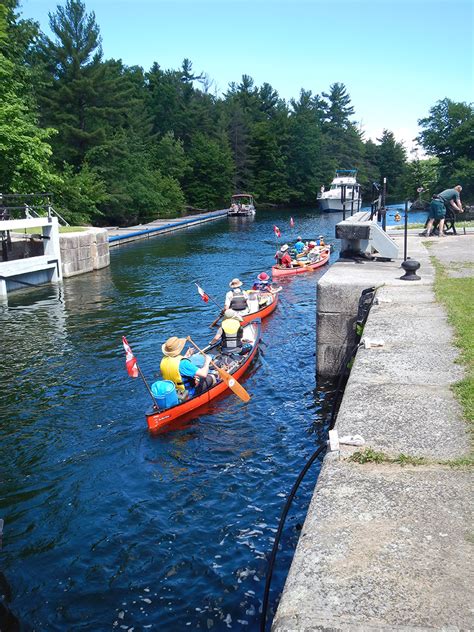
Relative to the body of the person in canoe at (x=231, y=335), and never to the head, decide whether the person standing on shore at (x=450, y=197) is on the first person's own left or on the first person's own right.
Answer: on the first person's own right

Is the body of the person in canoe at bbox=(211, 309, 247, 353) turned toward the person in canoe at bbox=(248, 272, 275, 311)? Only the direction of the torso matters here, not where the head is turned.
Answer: yes

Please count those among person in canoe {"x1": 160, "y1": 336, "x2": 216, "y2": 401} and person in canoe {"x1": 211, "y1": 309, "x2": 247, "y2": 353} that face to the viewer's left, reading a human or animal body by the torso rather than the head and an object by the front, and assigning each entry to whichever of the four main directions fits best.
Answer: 0

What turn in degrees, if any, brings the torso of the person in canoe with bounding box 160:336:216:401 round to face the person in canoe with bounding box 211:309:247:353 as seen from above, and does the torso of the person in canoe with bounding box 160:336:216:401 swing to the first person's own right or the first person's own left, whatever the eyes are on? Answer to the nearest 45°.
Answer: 0° — they already face them

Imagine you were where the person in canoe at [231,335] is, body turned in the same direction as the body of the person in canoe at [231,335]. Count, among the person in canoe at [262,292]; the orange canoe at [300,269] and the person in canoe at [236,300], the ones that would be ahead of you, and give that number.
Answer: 3

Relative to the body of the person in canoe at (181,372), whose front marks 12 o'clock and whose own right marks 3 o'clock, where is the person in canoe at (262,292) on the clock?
the person in canoe at (262,292) is roughly at 11 o'clock from the person in canoe at (181,372).

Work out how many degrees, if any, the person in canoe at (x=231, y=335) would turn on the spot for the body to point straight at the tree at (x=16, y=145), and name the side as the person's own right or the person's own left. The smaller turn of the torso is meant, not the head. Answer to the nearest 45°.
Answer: approximately 45° to the person's own left

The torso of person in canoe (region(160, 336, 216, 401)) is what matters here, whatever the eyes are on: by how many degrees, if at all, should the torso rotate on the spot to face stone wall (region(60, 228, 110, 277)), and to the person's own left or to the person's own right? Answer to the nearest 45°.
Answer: approximately 45° to the person's own left

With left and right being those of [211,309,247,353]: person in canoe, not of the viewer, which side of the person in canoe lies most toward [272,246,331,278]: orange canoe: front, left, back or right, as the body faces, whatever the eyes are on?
front

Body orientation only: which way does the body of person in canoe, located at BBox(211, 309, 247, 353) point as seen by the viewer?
away from the camera

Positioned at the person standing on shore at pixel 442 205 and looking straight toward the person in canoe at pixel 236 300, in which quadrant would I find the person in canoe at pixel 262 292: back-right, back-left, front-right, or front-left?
front-right

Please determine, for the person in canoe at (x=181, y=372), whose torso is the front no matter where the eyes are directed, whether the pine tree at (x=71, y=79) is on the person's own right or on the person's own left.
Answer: on the person's own left

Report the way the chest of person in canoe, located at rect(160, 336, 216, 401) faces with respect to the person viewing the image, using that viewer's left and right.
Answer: facing away from the viewer and to the right of the viewer

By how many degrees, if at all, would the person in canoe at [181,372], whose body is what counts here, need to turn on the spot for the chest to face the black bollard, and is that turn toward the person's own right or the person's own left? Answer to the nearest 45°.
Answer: approximately 45° to the person's own right

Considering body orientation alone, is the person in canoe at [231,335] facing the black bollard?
no
